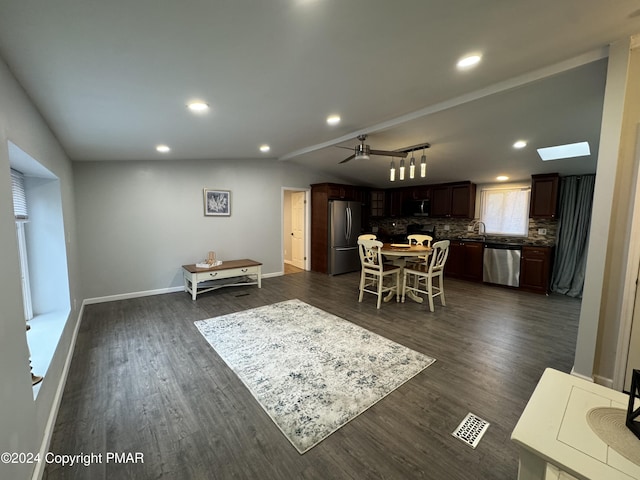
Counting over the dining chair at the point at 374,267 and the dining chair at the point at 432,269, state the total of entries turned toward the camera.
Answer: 0

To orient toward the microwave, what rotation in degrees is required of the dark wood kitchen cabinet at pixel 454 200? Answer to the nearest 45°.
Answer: approximately 45° to its right

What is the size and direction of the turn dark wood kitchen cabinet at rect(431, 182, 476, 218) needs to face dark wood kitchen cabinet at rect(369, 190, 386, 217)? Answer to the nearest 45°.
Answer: approximately 45° to its right

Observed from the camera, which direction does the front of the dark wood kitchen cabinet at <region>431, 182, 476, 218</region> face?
facing the viewer and to the left of the viewer

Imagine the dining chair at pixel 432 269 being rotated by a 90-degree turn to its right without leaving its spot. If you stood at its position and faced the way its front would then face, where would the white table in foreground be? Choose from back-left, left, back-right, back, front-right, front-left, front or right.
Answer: back-right

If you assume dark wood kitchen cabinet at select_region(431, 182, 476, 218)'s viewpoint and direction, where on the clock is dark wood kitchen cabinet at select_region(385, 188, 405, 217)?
dark wood kitchen cabinet at select_region(385, 188, 405, 217) is roughly at 2 o'clock from dark wood kitchen cabinet at select_region(431, 182, 476, 218).

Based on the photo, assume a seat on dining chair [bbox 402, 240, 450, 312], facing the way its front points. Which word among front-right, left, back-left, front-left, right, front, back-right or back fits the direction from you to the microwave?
front-right

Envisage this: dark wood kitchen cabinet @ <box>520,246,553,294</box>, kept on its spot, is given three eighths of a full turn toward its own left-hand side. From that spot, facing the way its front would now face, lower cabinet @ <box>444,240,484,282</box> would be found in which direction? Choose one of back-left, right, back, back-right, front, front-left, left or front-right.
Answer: back

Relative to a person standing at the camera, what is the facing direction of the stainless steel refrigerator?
facing the viewer and to the right of the viewer

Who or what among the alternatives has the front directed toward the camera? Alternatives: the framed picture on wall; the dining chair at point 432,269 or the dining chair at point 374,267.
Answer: the framed picture on wall

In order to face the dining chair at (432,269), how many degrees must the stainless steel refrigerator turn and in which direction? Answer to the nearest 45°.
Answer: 0° — it already faces it

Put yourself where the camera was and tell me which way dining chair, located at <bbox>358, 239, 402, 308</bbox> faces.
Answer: facing away from the viewer and to the right of the viewer

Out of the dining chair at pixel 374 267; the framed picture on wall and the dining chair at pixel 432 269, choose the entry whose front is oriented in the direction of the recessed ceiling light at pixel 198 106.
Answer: the framed picture on wall

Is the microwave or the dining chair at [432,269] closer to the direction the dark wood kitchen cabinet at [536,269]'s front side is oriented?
the dining chair

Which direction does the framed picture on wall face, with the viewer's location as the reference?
facing the viewer

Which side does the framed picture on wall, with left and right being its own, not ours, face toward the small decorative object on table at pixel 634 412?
front
